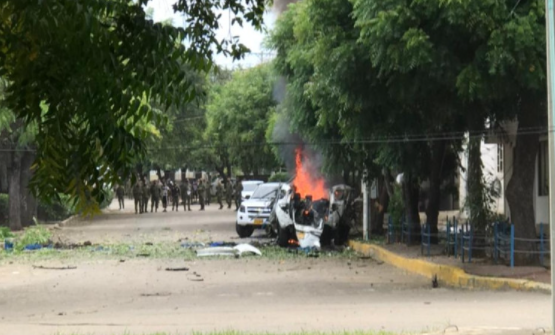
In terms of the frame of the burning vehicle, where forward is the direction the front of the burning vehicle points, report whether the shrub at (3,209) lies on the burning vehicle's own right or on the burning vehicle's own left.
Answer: on the burning vehicle's own right

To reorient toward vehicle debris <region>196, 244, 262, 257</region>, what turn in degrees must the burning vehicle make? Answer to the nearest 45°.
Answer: approximately 45° to its right

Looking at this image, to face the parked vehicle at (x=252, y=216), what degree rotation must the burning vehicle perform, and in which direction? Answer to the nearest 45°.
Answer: approximately 135° to its right

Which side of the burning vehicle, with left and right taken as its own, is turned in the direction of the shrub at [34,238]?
right
